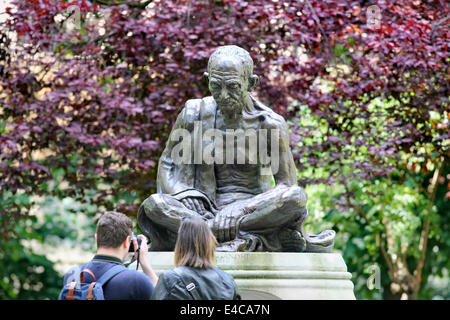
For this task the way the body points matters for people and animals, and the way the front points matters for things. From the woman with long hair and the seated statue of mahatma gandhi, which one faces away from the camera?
the woman with long hair

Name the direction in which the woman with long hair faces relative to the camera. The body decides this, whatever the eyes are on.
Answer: away from the camera

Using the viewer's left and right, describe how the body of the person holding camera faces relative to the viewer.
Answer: facing away from the viewer and to the right of the viewer

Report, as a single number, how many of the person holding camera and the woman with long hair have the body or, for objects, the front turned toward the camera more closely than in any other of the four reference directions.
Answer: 0

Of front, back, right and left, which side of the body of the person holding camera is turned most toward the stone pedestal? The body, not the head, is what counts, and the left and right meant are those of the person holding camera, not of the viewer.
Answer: front

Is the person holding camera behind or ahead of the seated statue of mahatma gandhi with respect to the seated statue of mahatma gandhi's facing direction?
ahead

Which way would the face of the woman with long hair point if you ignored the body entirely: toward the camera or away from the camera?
away from the camera

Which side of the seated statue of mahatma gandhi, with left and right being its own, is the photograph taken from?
front

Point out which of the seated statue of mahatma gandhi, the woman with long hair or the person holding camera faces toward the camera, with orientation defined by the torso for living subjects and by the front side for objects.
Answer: the seated statue of mahatma gandhi

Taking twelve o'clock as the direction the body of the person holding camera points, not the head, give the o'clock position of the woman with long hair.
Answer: The woman with long hair is roughly at 2 o'clock from the person holding camera.

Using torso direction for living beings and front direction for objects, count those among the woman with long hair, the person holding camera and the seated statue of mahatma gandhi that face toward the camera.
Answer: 1

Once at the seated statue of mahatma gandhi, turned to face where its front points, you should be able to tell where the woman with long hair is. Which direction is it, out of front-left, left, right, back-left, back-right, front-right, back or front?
front

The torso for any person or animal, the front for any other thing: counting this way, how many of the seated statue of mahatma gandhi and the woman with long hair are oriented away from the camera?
1

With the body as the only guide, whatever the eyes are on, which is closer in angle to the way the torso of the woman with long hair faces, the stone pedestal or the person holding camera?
the stone pedestal

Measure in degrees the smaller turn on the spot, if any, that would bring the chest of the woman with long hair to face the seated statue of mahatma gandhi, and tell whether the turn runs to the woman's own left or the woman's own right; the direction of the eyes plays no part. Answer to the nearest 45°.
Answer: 0° — they already face it

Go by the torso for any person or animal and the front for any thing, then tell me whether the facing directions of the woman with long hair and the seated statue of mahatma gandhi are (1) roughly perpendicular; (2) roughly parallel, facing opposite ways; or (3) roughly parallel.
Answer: roughly parallel, facing opposite ways
